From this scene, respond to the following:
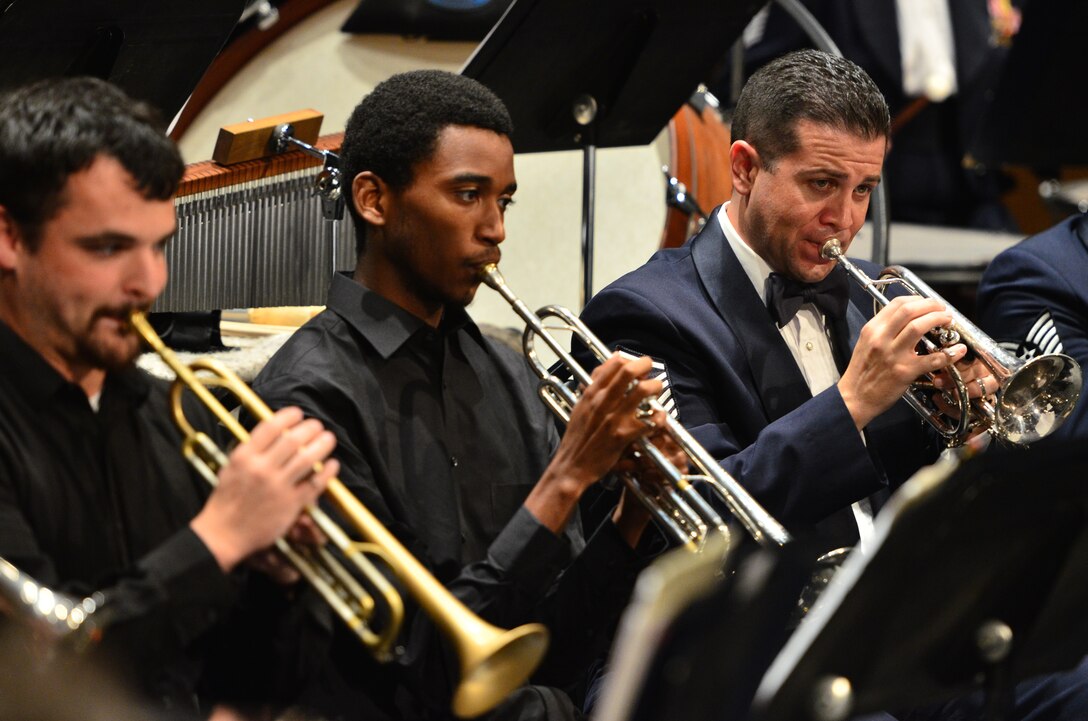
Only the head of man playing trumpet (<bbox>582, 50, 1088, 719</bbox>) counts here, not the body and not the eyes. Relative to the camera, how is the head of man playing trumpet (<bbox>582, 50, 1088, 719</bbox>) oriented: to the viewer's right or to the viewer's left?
to the viewer's right

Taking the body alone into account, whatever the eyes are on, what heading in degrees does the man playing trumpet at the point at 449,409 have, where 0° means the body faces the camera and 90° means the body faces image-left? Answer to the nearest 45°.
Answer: approximately 315°

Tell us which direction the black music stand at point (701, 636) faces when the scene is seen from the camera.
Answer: facing away from the viewer and to the left of the viewer

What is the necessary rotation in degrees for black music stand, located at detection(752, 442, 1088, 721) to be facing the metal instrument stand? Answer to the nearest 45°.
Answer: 0° — it already faces it

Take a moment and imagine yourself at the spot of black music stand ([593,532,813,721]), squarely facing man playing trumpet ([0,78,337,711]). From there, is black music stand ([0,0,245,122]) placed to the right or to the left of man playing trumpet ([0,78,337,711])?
right

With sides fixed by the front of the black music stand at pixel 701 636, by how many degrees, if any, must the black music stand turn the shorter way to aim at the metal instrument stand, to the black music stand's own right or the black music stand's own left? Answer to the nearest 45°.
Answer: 0° — it already faces it

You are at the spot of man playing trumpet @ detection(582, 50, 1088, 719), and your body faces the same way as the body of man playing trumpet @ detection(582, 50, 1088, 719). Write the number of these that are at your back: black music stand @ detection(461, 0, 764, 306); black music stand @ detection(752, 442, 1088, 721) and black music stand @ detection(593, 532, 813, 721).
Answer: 1

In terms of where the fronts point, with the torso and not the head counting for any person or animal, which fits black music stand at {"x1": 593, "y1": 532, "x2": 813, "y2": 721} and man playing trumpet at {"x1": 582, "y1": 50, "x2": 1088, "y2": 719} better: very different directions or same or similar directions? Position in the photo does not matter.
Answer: very different directions

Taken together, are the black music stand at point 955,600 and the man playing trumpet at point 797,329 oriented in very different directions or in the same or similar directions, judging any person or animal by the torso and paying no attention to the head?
very different directions

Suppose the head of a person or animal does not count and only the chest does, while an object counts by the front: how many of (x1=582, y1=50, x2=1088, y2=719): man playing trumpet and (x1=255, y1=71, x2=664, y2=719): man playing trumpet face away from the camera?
0

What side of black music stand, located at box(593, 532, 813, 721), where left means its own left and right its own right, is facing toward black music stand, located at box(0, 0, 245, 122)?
front

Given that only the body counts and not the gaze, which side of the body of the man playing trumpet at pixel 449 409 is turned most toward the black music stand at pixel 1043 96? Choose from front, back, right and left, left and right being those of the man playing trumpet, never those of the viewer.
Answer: left

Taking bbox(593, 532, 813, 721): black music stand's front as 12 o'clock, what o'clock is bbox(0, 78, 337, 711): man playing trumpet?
The man playing trumpet is roughly at 11 o'clock from the black music stand.

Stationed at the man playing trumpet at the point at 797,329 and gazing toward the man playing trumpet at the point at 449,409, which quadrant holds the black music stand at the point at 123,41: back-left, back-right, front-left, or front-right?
front-right

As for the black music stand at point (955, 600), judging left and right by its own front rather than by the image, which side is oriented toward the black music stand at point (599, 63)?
front

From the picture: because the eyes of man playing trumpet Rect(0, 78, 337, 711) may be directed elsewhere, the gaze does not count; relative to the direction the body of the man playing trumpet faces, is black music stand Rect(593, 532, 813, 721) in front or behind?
in front

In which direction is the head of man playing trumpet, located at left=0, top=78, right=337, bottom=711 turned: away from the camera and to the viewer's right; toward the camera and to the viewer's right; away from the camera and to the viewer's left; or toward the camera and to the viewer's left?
toward the camera and to the viewer's right

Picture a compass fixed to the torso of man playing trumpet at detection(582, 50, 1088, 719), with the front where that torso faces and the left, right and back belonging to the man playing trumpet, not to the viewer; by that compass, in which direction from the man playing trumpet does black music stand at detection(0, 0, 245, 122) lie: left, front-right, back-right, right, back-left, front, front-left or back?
back-right
